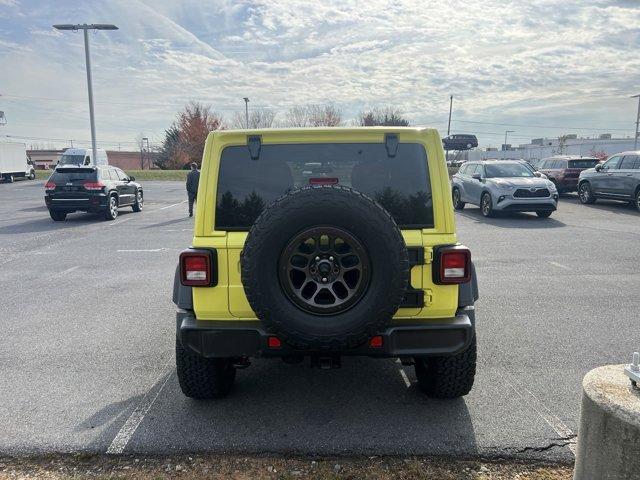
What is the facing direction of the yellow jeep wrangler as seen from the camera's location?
facing away from the viewer

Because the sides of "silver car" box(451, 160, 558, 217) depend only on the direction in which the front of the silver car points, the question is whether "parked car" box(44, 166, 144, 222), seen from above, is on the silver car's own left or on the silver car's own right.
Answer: on the silver car's own right

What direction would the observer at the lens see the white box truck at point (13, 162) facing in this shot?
facing away from the viewer and to the right of the viewer

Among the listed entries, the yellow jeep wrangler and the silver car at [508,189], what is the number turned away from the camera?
1

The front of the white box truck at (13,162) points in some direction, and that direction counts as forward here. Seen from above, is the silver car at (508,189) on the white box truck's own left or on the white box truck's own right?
on the white box truck's own right

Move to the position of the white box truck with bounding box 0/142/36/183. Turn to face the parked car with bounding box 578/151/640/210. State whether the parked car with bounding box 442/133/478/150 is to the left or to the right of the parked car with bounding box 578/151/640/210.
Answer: left

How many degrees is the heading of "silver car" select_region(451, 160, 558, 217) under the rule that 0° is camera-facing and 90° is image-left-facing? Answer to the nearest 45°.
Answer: approximately 315°

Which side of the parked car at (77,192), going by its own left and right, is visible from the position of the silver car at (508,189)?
right
